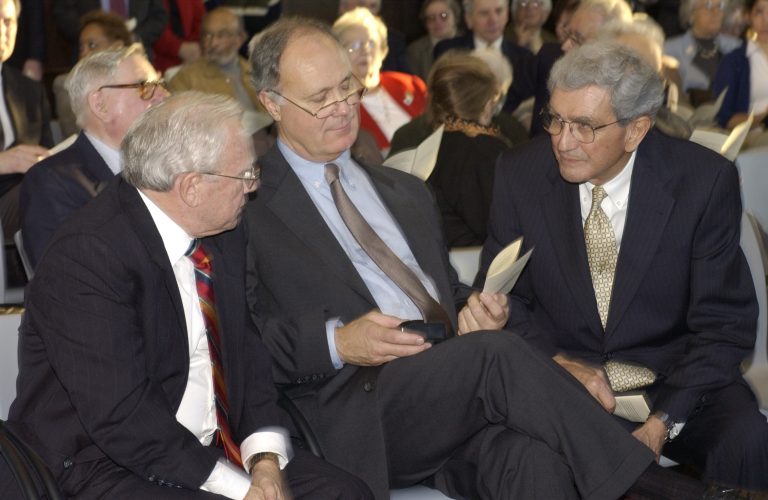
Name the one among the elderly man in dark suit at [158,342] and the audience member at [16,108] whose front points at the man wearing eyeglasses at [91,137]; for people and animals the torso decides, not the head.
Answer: the audience member

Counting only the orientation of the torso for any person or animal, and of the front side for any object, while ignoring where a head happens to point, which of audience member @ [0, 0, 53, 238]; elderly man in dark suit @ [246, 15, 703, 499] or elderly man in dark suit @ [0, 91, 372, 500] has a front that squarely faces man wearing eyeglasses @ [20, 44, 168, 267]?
the audience member

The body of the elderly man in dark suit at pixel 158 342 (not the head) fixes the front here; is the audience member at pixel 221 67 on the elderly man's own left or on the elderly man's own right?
on the elderly man's own left

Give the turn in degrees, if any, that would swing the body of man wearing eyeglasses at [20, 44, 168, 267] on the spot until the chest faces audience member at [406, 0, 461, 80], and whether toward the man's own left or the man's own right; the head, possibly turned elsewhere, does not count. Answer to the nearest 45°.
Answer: approximately 45° to the man's own left

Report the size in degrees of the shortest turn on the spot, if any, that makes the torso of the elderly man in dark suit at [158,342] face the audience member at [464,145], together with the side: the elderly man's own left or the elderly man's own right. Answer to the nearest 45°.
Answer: approximately 90° to the elderly man's own left

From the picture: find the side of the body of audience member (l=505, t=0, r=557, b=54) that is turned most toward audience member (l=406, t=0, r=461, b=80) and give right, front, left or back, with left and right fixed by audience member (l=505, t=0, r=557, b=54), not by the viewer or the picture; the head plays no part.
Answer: right

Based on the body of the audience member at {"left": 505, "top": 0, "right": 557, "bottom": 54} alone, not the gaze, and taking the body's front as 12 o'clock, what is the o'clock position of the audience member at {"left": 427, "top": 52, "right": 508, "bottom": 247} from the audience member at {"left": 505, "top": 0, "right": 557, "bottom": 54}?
the audience member at {"left": 427, "top": 52, "right": 508, "bottom": 247} is roughly at 12 o'clock from the audience member at {"left": 505, "top": 0, "right": 557, "bottom": 54}.

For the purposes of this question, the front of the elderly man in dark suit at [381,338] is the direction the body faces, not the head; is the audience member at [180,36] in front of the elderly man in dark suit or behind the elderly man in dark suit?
behind
